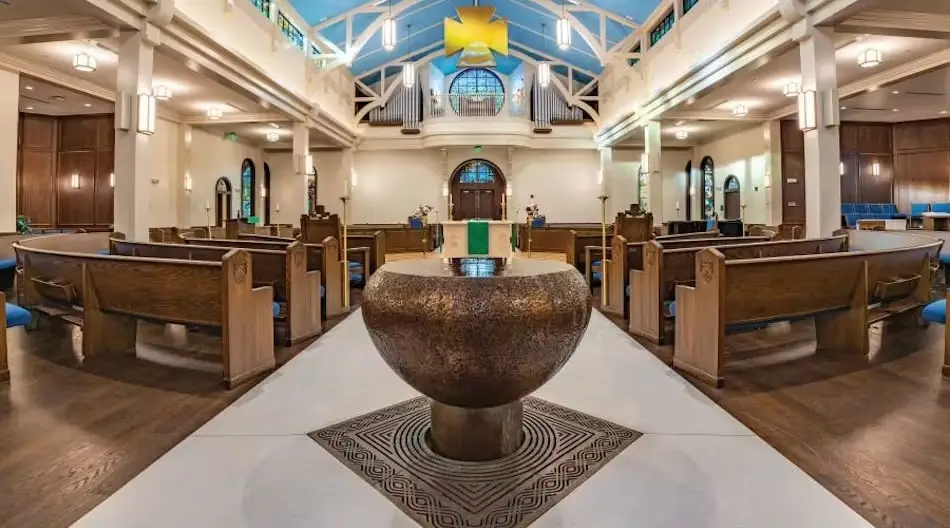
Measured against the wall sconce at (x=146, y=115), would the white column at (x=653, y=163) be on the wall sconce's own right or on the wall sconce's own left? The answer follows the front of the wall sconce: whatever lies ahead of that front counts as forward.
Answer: on the wall sconce's own left

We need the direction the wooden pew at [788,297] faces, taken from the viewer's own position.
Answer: facing away from the viewer and to the left of the viewer

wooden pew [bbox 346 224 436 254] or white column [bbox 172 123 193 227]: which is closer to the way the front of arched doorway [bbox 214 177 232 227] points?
the wooden pew

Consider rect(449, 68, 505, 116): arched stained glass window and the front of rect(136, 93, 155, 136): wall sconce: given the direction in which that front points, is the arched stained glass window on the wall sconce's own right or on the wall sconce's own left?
on the wall sconce's own left

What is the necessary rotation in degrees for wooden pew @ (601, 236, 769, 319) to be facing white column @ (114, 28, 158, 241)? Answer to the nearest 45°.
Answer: approximately 45° to its left

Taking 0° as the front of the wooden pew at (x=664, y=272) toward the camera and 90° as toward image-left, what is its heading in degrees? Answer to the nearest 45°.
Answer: approximately 135°

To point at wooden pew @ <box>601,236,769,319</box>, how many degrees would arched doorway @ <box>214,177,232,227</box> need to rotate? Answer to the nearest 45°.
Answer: approximately 45° to its right
